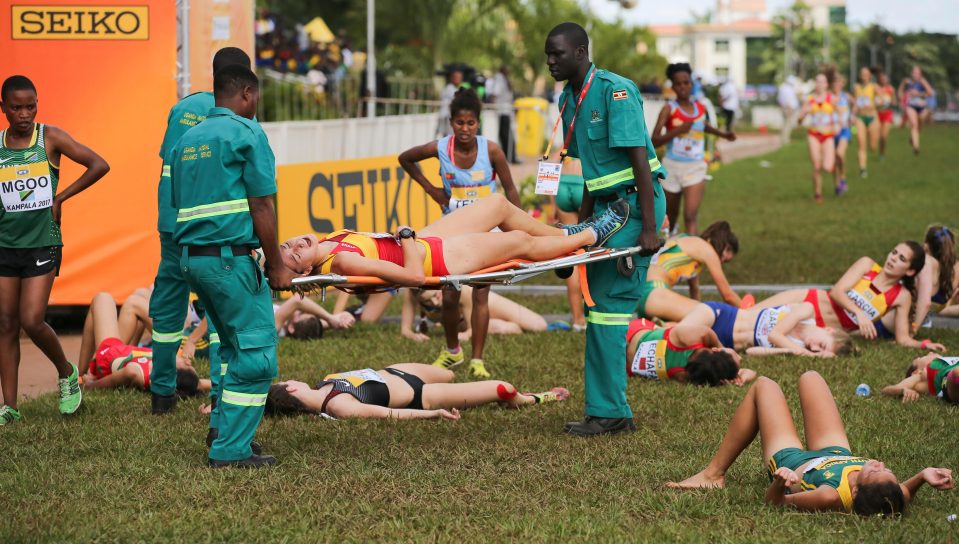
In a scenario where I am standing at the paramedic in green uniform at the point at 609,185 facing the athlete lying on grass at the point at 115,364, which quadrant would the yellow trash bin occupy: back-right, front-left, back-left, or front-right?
front-right

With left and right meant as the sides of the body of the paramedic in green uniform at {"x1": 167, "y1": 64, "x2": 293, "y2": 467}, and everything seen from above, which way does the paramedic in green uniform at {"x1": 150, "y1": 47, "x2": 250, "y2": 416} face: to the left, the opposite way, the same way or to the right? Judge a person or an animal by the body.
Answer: the same way

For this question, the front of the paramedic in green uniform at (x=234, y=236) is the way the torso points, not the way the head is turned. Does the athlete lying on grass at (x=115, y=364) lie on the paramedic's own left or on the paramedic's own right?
on the paramedic's own left

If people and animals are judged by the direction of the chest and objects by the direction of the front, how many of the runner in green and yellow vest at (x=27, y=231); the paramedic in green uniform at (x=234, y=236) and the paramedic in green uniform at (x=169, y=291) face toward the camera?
1

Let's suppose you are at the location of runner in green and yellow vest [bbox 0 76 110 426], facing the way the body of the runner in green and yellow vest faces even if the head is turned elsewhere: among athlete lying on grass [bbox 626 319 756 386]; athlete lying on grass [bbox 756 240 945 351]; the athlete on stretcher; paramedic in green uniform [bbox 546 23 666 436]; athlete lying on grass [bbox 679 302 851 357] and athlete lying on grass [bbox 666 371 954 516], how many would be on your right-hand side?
0

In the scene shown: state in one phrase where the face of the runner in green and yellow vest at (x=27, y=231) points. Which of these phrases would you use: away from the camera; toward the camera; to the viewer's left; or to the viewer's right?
toward the camera

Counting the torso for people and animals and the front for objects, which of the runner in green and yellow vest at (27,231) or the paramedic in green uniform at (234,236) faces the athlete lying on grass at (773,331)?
the paramedic in green uniform

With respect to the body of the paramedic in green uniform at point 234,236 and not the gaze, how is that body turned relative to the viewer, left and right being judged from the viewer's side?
facing away from the viewer and to the right of the viewer

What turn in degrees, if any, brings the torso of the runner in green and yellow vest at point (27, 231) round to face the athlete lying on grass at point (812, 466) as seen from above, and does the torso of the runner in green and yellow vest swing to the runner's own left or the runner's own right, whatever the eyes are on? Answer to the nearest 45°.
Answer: approximately 45° to the runner's own left

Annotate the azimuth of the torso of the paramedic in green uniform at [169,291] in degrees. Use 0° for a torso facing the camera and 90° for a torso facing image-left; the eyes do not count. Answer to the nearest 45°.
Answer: approximately 225°

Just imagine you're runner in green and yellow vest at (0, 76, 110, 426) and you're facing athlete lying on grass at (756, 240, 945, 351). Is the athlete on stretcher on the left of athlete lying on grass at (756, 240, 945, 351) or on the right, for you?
right

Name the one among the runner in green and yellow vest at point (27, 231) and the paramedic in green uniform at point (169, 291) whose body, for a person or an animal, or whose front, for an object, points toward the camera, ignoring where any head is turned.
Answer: the runner in green and yellow vest

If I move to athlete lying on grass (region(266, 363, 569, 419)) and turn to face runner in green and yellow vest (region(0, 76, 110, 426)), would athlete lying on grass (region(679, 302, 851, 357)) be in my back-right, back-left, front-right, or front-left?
back-right

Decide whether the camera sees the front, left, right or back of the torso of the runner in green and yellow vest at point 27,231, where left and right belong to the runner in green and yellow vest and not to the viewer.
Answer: front

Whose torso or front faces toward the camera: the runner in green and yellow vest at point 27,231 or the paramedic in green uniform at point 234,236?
the runner in green and yellow vest

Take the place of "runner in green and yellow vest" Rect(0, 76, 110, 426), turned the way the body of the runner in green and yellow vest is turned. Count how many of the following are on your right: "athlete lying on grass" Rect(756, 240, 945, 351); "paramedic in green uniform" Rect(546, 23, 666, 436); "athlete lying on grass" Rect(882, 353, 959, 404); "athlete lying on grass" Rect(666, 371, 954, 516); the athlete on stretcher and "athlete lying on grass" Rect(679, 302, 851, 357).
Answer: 0
